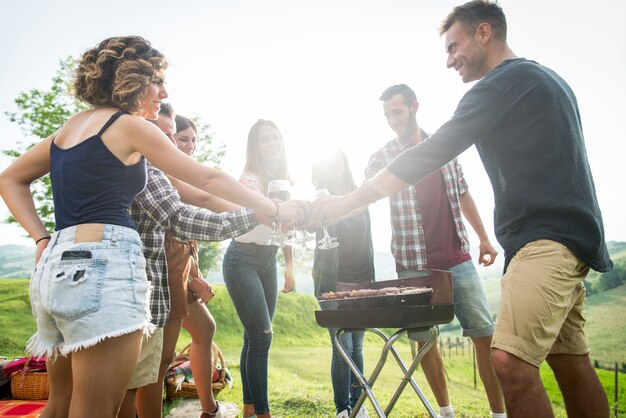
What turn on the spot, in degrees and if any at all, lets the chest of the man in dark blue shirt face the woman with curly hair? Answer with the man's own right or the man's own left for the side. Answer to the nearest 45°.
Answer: approximately 45° to the man's own left

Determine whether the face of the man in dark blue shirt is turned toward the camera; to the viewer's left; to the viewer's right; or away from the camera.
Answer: to the viewer's left

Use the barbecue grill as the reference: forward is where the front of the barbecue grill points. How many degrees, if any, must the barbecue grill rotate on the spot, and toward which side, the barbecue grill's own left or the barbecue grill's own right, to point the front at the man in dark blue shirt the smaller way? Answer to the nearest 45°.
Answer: approximately 90° to the barbecue grill's own left

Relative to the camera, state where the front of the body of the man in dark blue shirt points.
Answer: to the viewer's left

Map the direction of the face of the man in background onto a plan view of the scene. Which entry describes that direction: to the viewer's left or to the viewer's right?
to the viewer's left

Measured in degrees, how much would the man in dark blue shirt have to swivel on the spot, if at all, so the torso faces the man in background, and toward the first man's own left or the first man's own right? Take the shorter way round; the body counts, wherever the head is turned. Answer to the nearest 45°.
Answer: approximately 90° to the first man's own right

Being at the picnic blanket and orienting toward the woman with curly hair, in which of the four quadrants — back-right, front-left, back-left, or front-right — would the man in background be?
front-left

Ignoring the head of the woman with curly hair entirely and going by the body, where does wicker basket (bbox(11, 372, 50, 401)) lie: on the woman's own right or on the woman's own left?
on the woman's own left

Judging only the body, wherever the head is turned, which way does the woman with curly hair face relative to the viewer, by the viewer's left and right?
facing away from the viewer and to the right of the viewer

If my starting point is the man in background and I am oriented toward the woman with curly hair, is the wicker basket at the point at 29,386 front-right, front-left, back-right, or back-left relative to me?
front-right

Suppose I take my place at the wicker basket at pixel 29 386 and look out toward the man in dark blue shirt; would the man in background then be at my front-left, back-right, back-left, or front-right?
front-left

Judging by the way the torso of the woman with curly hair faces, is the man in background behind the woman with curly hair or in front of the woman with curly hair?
in front

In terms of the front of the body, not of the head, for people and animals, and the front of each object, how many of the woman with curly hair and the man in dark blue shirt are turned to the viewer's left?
1

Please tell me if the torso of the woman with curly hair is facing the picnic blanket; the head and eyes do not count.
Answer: no

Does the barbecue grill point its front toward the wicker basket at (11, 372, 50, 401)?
no

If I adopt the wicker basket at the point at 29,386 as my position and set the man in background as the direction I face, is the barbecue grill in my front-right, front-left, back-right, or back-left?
front-right
